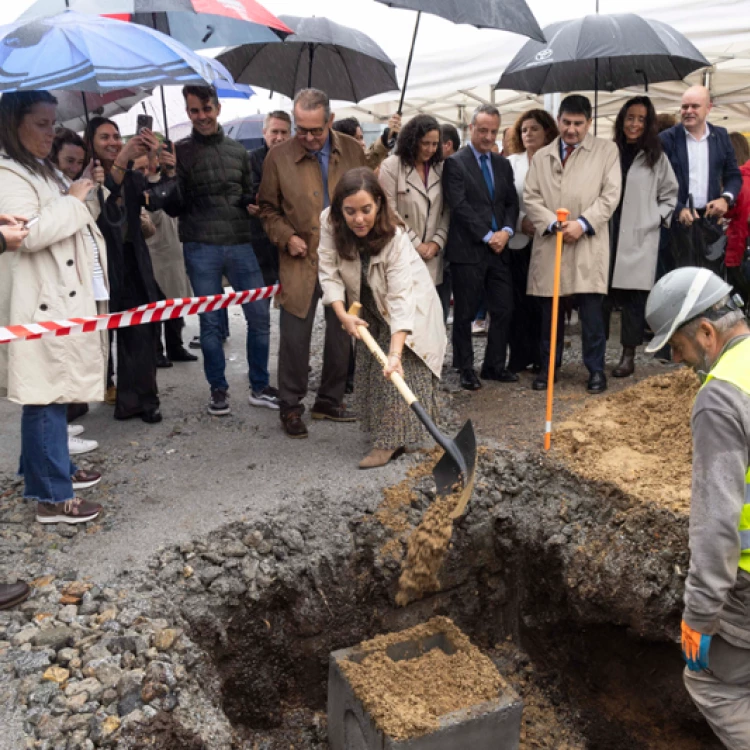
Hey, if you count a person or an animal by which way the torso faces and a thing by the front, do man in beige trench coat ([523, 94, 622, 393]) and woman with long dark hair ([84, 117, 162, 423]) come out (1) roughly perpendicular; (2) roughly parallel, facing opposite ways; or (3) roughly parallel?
roughly perpendicular

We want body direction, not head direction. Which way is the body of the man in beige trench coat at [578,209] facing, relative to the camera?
toward the camera

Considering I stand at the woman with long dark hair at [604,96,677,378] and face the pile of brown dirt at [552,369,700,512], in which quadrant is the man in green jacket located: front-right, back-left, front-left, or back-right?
front-right

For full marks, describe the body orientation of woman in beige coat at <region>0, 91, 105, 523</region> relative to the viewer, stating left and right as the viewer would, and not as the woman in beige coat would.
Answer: facing to the right of the viewer

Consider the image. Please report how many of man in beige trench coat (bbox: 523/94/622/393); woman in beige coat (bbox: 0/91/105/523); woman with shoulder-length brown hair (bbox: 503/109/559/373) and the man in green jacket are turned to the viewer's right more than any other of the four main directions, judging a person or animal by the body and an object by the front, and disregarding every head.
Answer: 1

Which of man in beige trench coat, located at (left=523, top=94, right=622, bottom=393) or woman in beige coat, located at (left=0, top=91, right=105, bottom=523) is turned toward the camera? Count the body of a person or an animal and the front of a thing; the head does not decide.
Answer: the man in beige trench coat

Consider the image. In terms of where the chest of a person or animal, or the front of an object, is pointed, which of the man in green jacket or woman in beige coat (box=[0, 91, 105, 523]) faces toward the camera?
the man in green jacket

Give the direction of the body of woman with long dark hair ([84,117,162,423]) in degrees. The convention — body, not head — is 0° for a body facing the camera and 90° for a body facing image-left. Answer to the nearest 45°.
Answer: approximately 315°

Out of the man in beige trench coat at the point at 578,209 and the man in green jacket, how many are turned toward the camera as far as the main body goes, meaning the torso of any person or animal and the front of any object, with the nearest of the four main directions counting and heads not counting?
2

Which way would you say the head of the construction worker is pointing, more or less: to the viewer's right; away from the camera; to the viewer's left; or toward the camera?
to the viewer's left

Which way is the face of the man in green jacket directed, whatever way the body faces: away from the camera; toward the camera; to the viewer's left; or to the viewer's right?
toward the camera

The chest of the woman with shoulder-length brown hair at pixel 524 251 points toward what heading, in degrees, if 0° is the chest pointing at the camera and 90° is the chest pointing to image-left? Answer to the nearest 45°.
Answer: approximately 45°

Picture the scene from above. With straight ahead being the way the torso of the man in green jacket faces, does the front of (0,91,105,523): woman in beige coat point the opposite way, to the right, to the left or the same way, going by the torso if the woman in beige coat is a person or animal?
to the left

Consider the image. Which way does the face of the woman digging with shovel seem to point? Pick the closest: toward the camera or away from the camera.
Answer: toward the camera

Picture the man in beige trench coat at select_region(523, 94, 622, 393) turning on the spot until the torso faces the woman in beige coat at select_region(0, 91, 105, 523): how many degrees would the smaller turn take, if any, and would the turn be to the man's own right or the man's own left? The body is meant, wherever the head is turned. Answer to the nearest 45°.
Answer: approximately 45° to the man's own right
